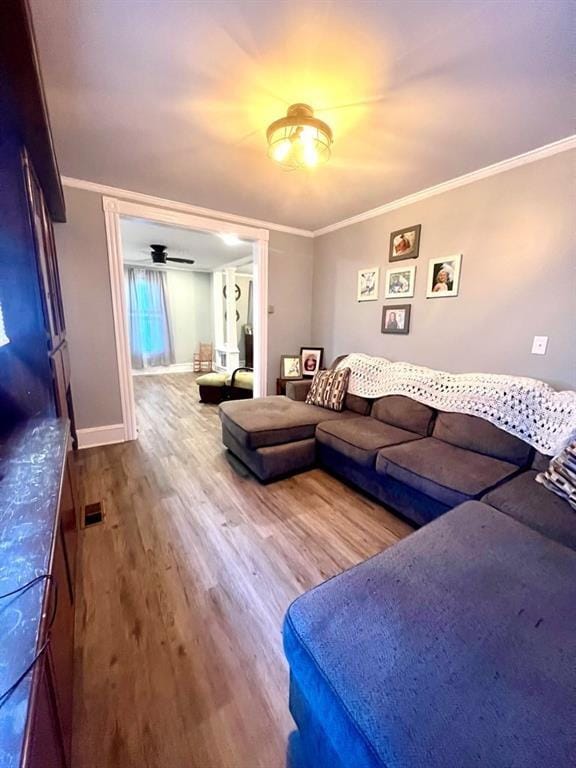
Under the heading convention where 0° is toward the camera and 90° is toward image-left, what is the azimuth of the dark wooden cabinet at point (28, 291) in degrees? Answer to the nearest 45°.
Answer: approximately 270°

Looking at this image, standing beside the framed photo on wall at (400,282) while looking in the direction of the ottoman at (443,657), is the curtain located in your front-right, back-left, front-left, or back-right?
back-right

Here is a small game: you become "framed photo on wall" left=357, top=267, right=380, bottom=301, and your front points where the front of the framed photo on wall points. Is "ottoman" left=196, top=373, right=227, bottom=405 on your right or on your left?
on your right

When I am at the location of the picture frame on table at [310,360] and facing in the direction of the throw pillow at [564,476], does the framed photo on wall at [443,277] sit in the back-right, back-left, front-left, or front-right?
front-left

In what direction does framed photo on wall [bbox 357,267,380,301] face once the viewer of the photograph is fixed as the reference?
facing the viewer and to the left of the viewer

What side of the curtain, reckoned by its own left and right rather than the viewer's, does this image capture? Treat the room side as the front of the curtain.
front

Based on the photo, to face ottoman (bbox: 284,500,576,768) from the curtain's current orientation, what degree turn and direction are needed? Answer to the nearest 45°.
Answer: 0° — it already faces it

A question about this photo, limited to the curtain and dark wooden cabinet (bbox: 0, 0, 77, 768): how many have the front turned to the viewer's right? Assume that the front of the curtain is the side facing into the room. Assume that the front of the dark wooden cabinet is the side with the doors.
1

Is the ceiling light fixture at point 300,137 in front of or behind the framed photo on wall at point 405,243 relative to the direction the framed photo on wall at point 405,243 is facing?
in front

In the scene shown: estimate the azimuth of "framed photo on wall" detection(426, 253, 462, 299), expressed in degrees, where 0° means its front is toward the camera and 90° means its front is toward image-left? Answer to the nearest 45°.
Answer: approximately 45°

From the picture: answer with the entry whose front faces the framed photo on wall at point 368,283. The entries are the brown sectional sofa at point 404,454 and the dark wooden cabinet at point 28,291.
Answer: the dark wooden cabinet
